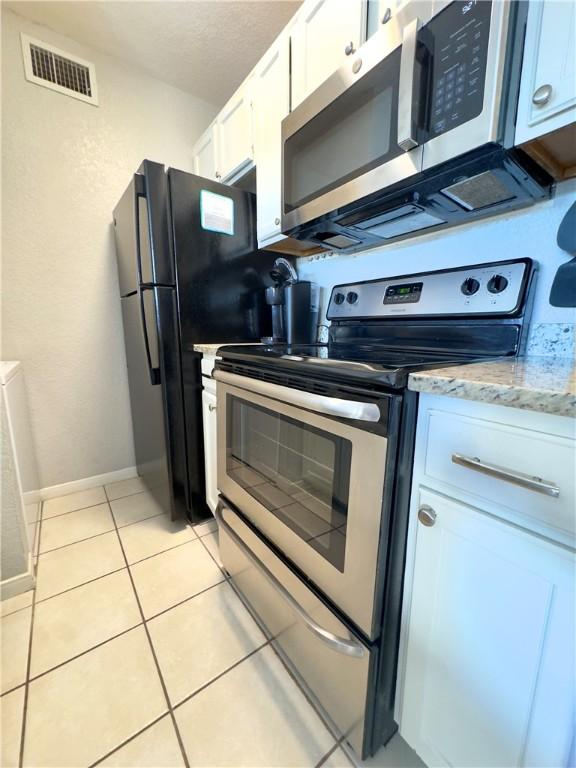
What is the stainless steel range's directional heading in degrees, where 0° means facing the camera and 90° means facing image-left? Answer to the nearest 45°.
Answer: approximately 45°

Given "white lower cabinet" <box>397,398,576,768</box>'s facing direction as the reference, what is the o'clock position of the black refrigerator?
The black refrigerator is roughly at 2 o'clock from the white lower cabinet.

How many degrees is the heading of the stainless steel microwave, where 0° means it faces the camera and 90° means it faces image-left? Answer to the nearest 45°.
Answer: approximately 45°

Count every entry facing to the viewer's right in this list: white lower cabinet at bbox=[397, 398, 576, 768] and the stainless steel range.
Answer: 0

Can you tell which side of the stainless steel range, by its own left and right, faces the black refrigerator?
right

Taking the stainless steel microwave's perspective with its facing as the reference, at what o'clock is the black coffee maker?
The black coffee maker is roughly at 3 o'clock from the stainless steel microwave.

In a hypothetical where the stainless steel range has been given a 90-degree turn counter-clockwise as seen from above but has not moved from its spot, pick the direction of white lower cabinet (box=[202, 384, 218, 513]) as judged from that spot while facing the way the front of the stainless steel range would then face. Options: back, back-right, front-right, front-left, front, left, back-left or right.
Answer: back
